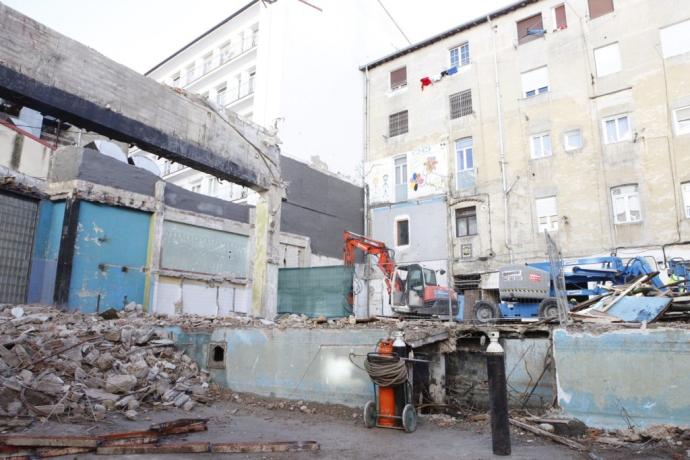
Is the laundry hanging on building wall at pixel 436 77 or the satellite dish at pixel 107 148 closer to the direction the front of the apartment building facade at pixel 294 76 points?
the satellite dish

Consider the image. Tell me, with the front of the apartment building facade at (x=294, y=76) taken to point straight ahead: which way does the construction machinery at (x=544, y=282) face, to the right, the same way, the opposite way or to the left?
to the left

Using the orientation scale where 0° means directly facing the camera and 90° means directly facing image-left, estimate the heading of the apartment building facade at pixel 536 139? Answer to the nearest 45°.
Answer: approximately 45°

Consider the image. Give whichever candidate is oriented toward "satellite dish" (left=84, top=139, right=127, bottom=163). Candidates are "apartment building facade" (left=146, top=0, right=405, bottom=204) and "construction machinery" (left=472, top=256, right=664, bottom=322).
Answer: the apartment building facade

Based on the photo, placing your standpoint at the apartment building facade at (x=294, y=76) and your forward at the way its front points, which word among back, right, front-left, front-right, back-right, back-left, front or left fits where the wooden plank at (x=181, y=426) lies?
front-left

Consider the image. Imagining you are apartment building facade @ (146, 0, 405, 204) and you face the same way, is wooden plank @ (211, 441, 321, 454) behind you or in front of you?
in front

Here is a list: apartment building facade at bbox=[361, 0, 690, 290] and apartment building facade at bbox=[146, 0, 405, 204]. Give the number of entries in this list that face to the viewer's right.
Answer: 0

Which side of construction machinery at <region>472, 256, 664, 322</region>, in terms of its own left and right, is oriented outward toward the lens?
right

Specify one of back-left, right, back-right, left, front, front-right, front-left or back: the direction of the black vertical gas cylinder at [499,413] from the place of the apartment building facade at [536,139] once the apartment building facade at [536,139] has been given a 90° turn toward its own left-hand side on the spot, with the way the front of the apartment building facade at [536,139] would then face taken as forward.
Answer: front-right

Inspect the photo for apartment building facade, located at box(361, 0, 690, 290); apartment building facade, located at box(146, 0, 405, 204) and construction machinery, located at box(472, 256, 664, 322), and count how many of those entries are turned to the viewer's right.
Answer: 1
